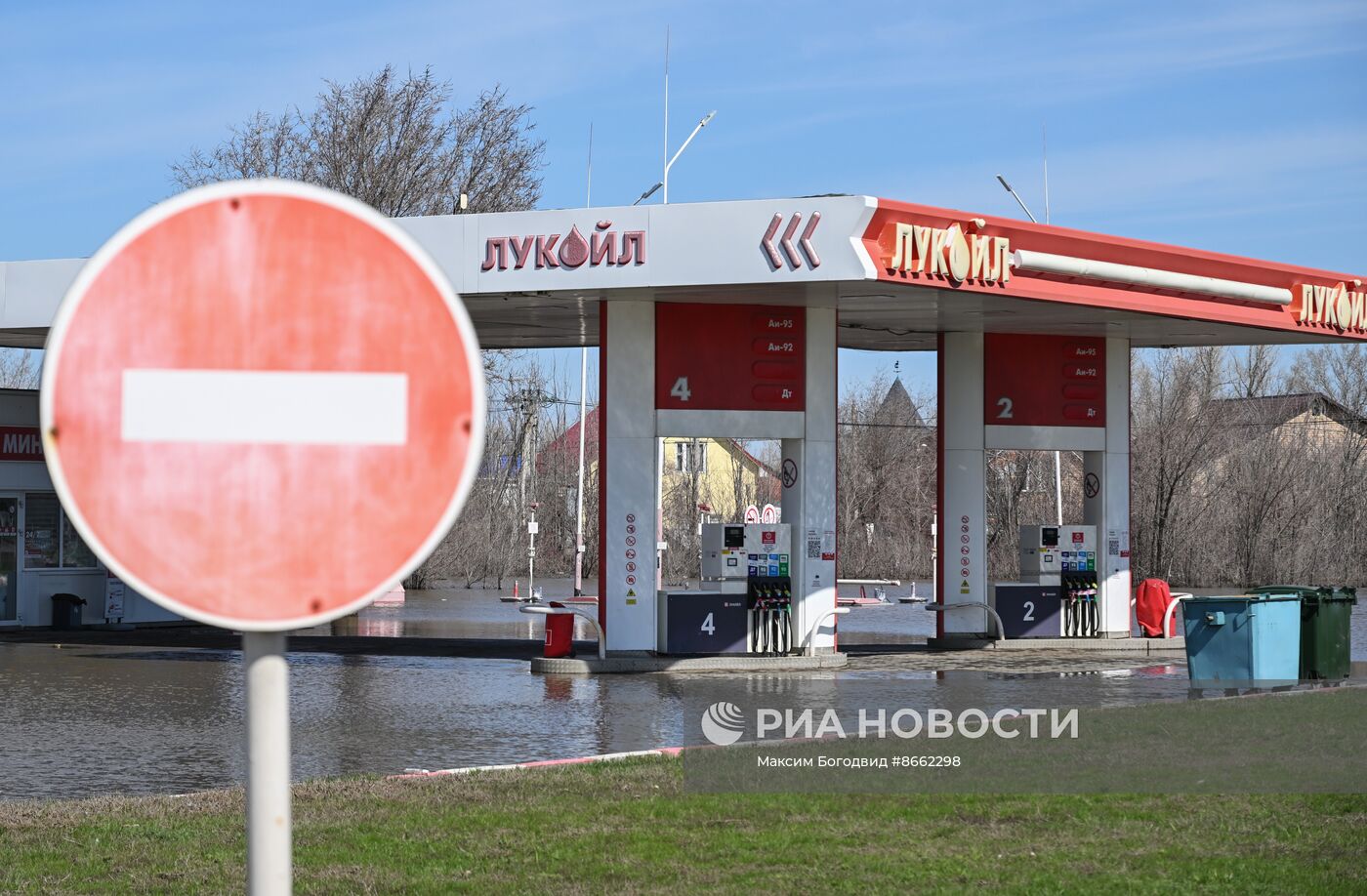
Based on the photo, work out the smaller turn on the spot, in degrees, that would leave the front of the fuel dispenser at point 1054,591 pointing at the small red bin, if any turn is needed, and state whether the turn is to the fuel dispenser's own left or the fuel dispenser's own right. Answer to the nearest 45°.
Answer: approximately 45° to the fuel dispenser's own right

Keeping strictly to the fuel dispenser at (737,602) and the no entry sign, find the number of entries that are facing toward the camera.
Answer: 2

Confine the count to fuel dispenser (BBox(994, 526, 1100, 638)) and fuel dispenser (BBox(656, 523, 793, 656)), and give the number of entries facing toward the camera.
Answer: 2

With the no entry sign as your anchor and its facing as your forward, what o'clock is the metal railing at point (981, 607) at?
The metal railing is roughly at 7 o'clock from the no entry sign.

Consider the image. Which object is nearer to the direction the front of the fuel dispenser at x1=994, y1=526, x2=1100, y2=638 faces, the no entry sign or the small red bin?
the no entry sign

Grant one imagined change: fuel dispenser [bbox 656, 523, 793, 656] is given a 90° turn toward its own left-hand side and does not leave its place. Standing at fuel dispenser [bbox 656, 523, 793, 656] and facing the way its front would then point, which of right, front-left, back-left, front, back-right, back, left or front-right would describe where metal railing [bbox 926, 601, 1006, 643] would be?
front-left
